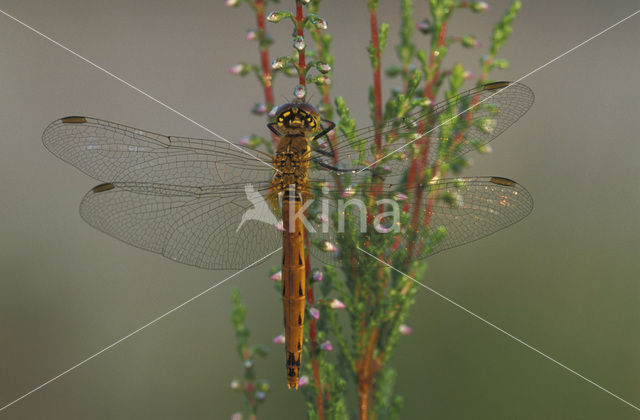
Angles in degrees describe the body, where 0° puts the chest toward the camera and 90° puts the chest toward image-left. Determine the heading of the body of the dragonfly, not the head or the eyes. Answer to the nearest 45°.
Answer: approximately 180°
